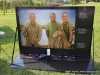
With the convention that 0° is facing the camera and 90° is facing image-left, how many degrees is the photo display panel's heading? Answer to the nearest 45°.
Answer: approximately 0°
